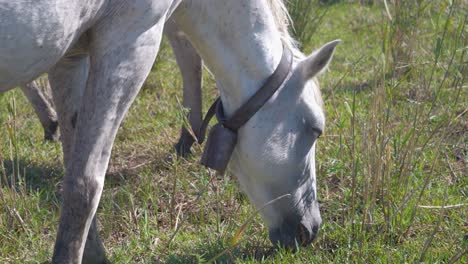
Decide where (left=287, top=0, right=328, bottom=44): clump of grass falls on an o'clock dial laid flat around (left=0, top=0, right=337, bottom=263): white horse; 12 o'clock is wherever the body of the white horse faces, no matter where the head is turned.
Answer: The clump of grass is roughly at 10 o'clock from the white horse.

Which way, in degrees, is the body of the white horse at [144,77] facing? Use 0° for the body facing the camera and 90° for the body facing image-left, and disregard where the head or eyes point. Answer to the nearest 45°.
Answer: approximately 270°
